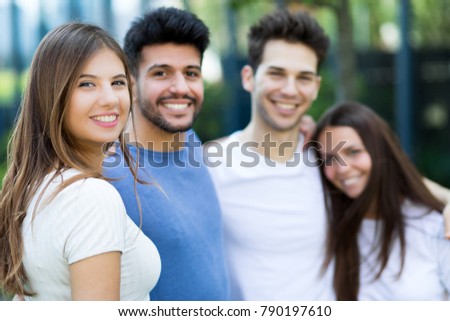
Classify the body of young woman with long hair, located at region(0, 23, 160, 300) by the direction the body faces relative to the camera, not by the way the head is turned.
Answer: to the viewer's right

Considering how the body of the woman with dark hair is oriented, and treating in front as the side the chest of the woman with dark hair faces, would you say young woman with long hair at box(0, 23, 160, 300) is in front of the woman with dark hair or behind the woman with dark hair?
in front

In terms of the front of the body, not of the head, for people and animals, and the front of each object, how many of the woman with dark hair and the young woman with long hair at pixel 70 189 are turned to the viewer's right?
1
